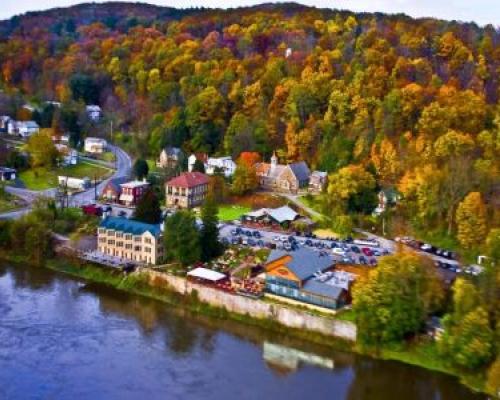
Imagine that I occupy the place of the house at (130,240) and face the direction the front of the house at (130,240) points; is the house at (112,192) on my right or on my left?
on my right

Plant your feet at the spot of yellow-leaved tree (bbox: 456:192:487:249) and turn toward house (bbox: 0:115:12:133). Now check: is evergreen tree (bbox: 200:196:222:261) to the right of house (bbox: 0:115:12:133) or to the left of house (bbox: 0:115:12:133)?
left

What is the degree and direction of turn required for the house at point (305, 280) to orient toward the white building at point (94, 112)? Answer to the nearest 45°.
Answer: approximately 90° to its right

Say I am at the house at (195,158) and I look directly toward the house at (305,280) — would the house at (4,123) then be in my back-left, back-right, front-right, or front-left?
back-right

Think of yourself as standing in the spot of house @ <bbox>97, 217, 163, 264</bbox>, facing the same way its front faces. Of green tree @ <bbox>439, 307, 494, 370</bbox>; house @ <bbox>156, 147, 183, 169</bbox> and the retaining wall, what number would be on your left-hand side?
2

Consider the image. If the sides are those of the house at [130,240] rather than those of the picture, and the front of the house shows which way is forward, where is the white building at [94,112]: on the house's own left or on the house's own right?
on the house's own right

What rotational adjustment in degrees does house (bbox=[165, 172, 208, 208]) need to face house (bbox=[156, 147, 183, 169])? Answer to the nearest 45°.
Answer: approximately 135° to its right

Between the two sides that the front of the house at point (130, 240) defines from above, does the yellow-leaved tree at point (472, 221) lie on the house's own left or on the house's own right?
on the house's own left

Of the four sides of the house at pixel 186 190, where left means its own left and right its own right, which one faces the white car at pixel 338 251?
left

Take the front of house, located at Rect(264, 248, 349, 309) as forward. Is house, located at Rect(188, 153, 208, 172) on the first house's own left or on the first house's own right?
on the first house's own right

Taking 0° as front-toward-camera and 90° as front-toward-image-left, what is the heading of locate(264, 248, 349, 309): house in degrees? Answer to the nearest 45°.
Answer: approximately 45°

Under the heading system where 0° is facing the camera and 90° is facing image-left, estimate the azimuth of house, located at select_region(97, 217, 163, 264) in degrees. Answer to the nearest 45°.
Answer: approximately 45°
